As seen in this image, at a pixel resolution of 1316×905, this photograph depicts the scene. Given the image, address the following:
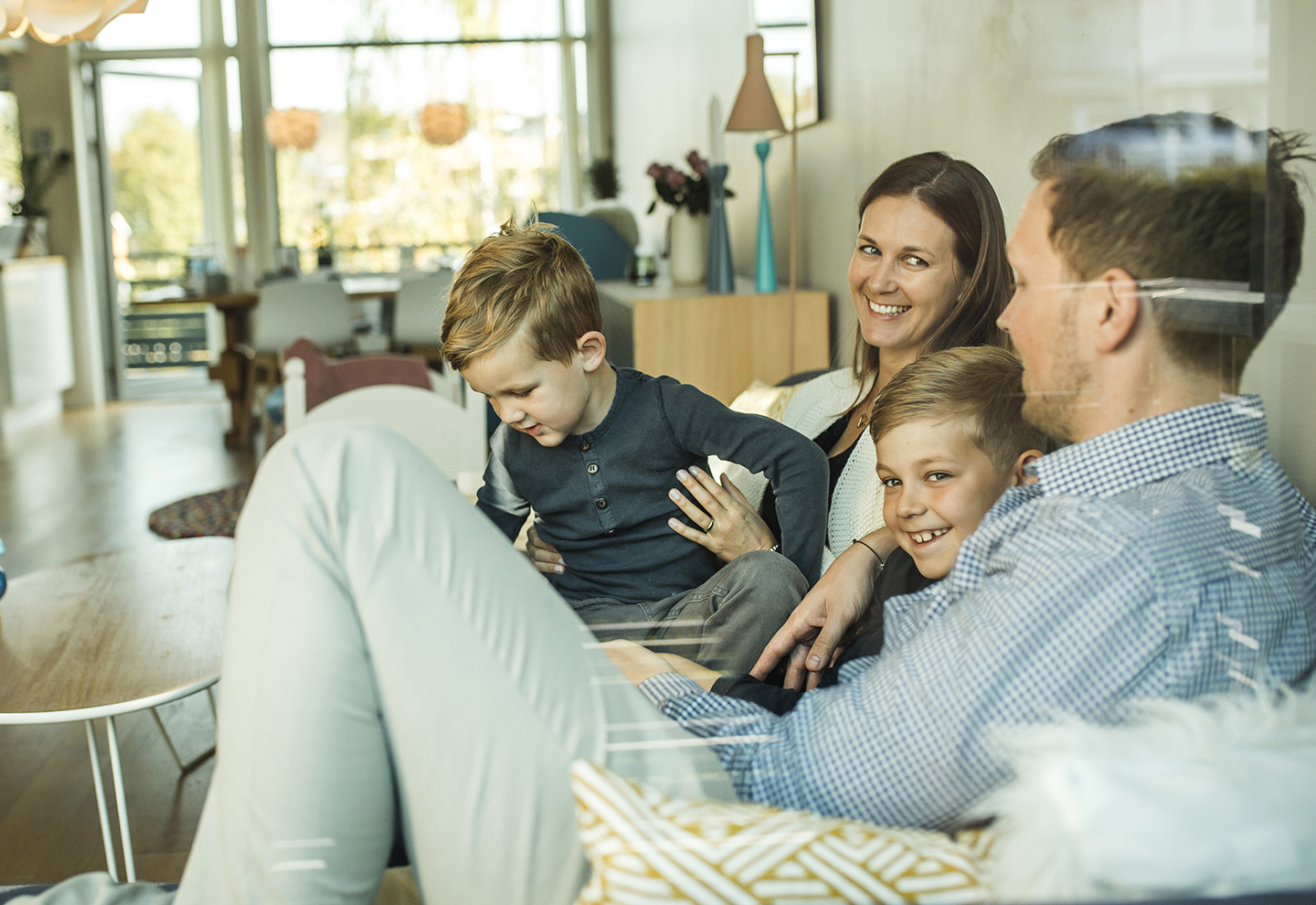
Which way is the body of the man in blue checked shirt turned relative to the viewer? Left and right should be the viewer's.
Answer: facing away from the viewer and to the left of the viewer

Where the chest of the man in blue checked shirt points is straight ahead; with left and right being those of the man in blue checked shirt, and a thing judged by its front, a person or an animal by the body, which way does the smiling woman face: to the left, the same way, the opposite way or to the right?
to the left

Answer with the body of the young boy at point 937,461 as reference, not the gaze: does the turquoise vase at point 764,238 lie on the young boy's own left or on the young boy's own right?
on the young boy's own right

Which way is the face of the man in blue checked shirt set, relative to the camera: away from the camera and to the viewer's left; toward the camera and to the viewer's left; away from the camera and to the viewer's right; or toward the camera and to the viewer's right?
away from the camera and to the viewer's left

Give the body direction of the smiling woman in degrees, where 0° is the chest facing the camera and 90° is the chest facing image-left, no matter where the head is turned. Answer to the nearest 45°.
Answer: approximately 45°

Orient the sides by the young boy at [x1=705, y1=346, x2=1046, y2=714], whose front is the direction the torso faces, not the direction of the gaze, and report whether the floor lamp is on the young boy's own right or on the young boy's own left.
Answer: on the young boy's own right

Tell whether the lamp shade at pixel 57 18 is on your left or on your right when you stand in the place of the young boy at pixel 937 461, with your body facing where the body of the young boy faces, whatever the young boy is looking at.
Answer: on your right

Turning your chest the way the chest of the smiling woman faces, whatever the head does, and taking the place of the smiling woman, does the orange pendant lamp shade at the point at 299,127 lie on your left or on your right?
on your right
